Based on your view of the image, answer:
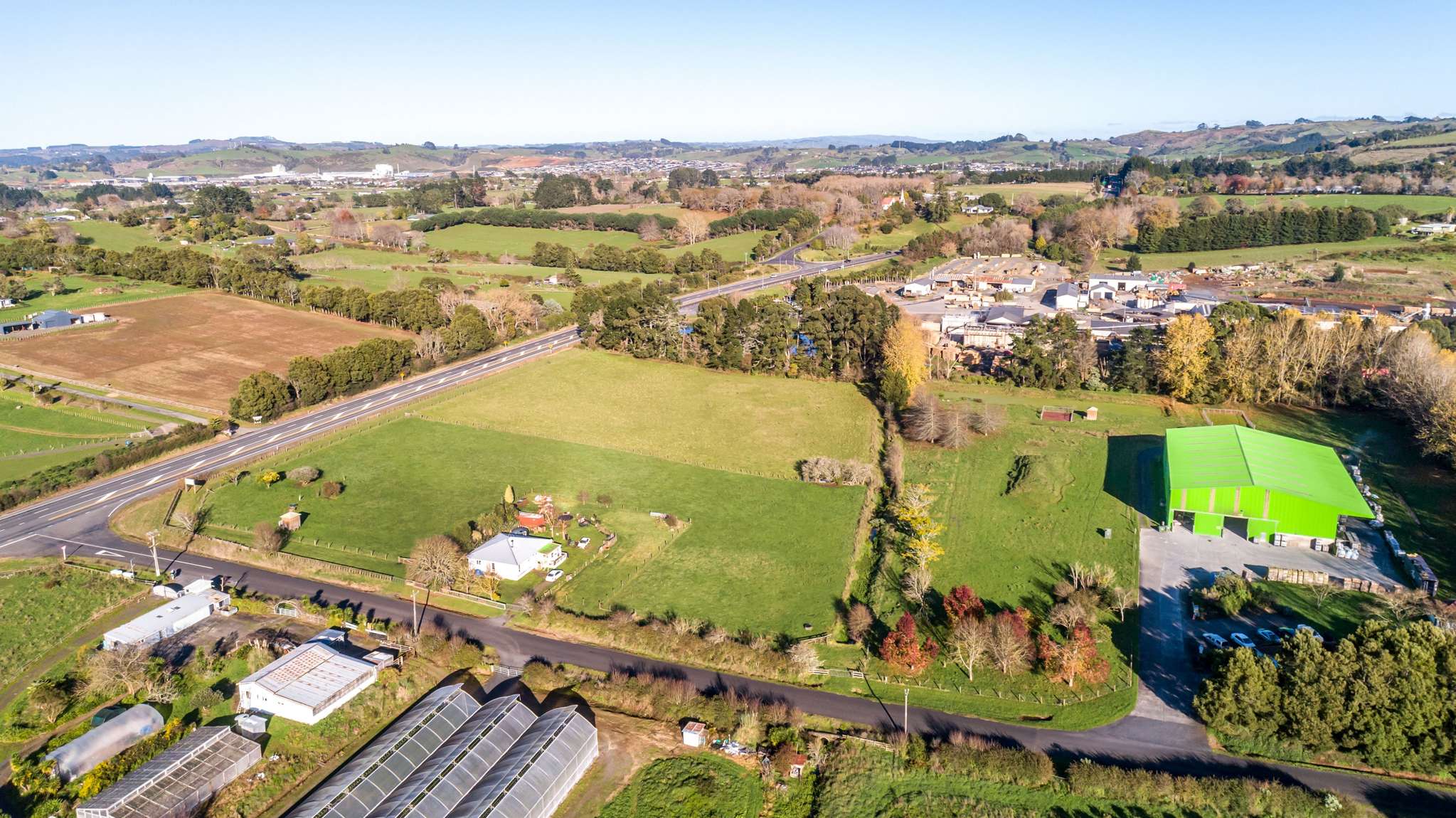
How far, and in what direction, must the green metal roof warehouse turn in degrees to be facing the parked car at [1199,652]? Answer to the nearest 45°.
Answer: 0° — it already faces it

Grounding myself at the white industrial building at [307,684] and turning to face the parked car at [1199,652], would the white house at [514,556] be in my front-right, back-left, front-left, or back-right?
front-left

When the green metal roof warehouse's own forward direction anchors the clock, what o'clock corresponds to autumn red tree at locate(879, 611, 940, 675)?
The autumn red tree is roughly at 1 o'clock from the green metal roof warehouse.

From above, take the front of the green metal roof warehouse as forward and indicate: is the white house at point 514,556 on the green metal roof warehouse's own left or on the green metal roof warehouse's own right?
on the green metal roof warehouse's own right

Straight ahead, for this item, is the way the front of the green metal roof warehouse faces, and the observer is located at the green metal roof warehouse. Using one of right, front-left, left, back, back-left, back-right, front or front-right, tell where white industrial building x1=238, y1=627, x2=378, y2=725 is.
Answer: front-right

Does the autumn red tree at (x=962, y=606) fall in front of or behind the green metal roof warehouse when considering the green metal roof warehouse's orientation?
in front

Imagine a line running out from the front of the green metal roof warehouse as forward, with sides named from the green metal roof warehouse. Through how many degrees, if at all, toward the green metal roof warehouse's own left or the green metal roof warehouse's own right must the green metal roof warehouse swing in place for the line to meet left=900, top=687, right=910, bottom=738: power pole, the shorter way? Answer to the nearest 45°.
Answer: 0° — it already faces it

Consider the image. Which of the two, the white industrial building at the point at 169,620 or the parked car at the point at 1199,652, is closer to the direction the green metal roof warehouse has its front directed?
the parked car

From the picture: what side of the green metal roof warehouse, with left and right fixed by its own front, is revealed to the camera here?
front

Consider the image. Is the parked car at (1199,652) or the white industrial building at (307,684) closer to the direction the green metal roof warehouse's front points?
the parked car

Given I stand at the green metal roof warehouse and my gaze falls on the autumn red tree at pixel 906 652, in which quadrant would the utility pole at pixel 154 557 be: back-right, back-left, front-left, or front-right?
front-right
